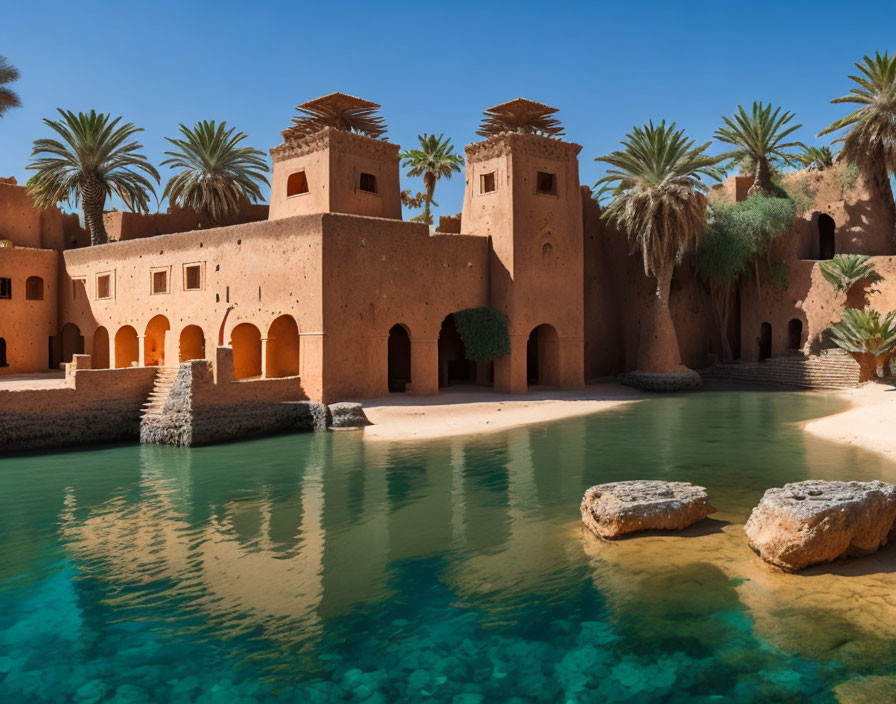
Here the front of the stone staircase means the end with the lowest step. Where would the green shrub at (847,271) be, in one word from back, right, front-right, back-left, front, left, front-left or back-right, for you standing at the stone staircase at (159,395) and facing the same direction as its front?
back-left

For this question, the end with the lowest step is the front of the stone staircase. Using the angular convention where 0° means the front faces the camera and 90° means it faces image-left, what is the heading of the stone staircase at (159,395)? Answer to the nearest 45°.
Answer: approximately 45°

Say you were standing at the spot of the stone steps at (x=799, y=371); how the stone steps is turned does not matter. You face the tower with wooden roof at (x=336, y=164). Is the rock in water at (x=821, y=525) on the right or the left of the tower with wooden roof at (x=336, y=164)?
left

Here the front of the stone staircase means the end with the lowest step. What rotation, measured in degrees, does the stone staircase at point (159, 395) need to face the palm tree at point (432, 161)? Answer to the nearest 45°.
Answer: approximately 180°

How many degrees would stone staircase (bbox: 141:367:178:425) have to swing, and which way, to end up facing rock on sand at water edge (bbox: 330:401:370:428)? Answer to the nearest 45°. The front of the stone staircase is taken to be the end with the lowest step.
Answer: approximately 135° to its left

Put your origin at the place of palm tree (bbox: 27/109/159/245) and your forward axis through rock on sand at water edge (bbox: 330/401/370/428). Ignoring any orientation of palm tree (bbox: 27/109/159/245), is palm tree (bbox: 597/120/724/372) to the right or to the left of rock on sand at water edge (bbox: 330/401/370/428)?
left

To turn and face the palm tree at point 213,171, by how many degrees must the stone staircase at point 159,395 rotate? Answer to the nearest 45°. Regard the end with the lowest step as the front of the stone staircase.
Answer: approximately 135° to its right

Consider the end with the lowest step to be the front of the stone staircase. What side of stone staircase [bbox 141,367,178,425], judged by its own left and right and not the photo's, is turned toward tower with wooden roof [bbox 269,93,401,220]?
back

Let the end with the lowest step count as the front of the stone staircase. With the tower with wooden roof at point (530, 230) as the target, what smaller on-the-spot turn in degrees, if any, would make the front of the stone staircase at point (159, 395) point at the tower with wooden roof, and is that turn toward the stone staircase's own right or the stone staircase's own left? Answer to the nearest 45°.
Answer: approximately 135° to the stone staircase's own left

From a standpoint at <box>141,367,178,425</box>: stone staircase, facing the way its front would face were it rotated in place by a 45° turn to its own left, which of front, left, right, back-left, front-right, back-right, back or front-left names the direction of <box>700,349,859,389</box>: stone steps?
left
